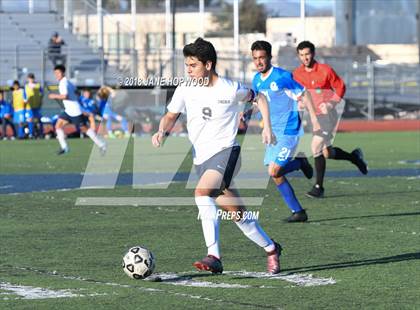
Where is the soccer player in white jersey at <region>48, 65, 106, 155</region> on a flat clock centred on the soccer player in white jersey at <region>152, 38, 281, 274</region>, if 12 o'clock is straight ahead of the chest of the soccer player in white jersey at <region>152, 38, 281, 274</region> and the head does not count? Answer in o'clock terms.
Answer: the soccer player in white jersey at <region>48, 65, 106, 155</region> is roughly at 4 o'clock from the soccer player in white jersey at <region>152, 38, 281, 274</region>.

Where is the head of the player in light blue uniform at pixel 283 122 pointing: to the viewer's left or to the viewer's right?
to the viewer's left

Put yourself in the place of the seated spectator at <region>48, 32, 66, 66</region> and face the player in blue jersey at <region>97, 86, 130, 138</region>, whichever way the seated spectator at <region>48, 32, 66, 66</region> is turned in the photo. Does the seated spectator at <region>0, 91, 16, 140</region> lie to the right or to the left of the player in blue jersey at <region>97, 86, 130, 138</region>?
right

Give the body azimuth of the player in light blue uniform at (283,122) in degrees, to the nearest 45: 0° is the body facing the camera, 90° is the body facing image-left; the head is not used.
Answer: approximately 45°

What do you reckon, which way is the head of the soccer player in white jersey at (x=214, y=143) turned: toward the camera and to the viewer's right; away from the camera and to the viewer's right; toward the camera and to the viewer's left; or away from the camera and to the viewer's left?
toward the camera and to the viewer's left
